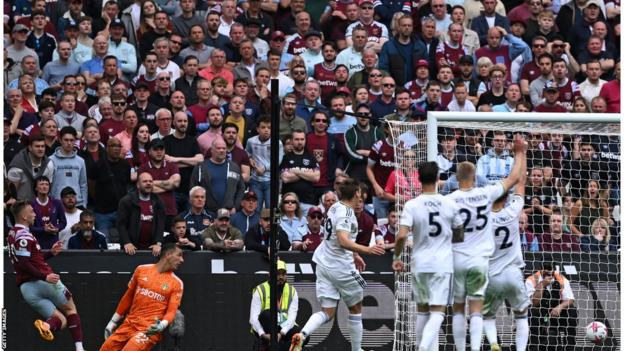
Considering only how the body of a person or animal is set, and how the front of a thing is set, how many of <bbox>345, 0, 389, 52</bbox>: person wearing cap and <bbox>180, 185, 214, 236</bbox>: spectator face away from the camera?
0

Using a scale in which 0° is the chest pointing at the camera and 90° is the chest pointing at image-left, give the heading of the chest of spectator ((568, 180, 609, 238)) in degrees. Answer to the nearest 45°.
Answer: approximately 0°

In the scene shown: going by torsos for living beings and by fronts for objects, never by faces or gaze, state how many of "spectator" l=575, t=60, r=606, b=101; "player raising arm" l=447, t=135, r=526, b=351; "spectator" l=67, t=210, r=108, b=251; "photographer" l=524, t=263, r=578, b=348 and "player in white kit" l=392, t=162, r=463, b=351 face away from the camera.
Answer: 2

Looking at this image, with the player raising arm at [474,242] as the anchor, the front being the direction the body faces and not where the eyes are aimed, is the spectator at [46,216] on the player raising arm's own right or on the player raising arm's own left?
on the player raising arm's own left

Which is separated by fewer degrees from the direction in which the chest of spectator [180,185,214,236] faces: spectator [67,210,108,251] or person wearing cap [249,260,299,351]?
the person wearing cap

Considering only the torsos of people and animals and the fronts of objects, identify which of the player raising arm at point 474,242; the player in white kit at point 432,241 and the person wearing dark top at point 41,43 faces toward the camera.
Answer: the person wearing dark top
